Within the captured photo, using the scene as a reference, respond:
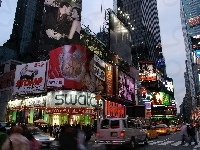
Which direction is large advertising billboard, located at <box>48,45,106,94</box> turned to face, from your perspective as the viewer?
facing the viewer

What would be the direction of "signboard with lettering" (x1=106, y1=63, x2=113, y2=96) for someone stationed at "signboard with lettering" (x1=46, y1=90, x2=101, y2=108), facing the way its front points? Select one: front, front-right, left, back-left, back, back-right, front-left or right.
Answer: back-left

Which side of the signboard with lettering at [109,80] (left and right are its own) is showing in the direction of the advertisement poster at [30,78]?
right

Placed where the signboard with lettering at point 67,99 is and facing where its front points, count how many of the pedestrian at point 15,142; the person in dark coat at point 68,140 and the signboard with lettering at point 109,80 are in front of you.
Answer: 2

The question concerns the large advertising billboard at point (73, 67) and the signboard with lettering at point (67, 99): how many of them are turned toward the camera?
2

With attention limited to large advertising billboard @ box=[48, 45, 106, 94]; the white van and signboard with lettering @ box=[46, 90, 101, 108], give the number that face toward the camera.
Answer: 2

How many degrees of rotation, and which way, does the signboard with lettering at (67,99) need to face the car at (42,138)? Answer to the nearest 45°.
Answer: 0° — it already faces it

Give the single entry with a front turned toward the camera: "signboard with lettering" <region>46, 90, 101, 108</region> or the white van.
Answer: the signboard with lettering

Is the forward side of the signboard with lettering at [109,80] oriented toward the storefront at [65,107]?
no

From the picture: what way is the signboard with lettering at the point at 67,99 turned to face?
toward the camera

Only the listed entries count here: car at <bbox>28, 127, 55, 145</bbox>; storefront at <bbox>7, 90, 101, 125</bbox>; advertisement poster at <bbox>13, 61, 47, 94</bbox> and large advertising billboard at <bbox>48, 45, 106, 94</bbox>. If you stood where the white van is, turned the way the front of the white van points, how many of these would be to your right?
0
